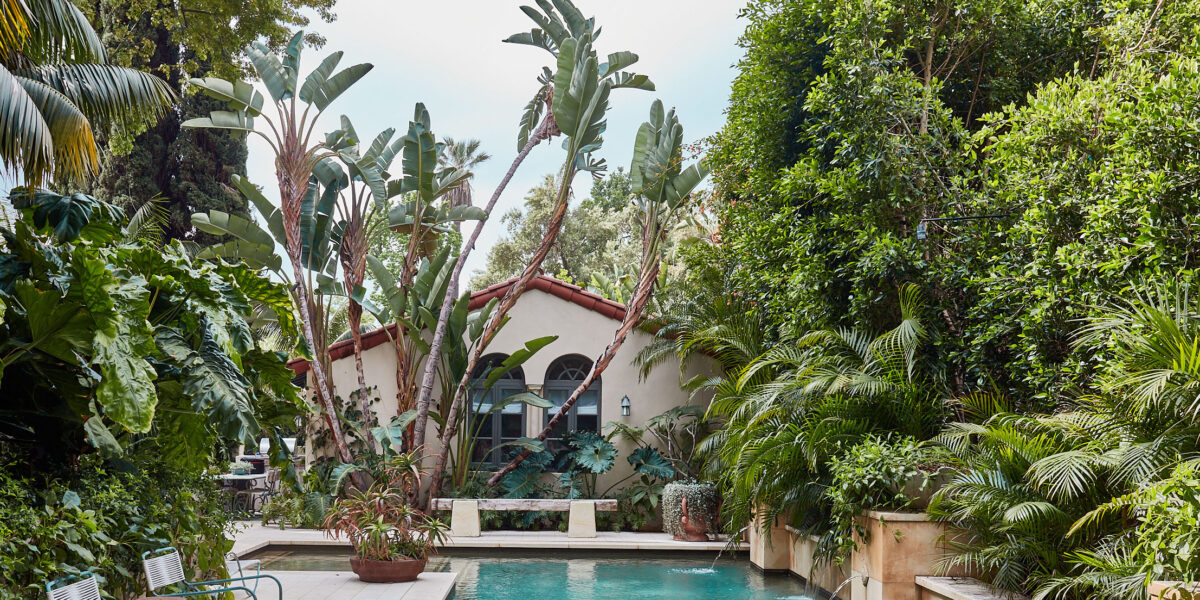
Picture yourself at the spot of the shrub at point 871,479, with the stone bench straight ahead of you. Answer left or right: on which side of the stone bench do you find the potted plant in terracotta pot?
left

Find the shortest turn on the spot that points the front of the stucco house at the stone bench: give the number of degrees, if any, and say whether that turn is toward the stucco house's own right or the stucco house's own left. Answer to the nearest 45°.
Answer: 0° — it already faces it

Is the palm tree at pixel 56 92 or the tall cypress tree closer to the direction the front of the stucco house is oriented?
the palm tree

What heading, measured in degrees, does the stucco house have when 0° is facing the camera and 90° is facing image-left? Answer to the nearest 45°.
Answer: approximately 0°

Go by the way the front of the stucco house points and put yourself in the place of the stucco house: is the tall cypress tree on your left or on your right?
on your right

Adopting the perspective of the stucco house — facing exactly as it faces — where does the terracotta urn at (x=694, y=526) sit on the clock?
The terracotta urn is roughly at 11 o'clock from the stucco house.

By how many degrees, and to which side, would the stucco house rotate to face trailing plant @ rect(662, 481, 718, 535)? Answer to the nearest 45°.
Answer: approximately 45° to its left

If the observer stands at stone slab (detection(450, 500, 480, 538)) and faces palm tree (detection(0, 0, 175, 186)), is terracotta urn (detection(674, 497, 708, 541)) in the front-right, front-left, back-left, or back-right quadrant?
back-left

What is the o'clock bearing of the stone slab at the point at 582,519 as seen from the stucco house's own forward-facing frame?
The stone slab is roughly at 12 o'clock from the stucco house.
